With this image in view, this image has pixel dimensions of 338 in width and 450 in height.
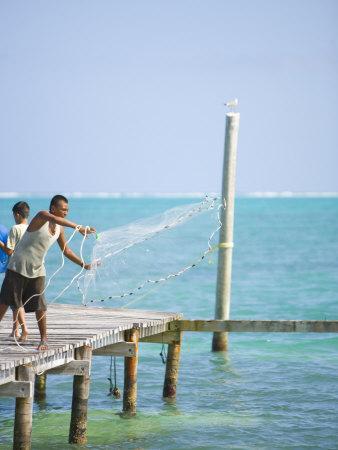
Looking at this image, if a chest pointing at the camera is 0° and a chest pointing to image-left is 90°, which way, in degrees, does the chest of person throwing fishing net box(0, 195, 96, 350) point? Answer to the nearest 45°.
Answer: approximately 315°

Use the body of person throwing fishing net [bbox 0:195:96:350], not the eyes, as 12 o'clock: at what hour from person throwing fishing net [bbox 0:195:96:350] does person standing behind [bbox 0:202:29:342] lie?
person standing behind [bbox 0:202:29:342] is roughly at 7 o'clock from person throwing fishing net [bbox 0:195:96:350].
